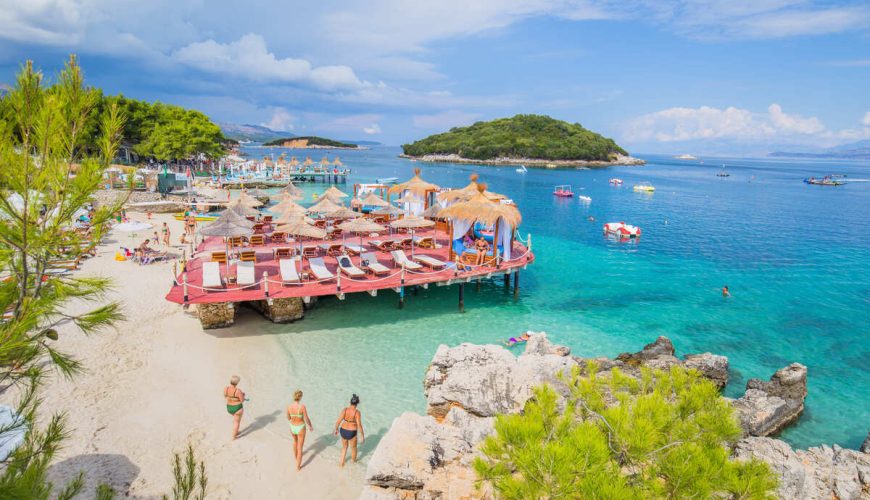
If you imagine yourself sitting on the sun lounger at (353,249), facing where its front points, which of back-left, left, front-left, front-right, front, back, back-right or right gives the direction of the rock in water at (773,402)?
front

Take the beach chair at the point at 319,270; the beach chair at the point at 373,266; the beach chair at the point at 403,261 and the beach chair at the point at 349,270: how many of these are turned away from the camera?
0

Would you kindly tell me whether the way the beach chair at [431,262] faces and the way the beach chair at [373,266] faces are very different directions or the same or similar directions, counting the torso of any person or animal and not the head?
same or similar directions

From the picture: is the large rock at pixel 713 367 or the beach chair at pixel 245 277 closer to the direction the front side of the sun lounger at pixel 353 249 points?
the large rock

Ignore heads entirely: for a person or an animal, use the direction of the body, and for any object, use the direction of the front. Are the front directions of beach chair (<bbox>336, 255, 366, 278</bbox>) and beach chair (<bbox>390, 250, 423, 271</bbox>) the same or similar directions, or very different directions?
same or similar directions

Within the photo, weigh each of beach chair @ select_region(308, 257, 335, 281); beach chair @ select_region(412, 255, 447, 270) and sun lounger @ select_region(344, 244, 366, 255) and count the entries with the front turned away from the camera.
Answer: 0

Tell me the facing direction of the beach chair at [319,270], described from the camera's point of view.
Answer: facing the viewer and to the right of the viewer

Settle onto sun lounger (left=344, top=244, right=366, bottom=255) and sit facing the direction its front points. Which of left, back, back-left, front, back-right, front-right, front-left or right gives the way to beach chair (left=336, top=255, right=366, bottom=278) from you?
front-right

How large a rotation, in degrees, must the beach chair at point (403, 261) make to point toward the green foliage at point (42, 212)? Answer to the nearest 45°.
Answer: approximately 45° to its right

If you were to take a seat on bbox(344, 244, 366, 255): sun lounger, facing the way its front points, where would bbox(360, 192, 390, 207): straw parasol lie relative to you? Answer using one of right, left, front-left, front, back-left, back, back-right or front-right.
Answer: back-left
